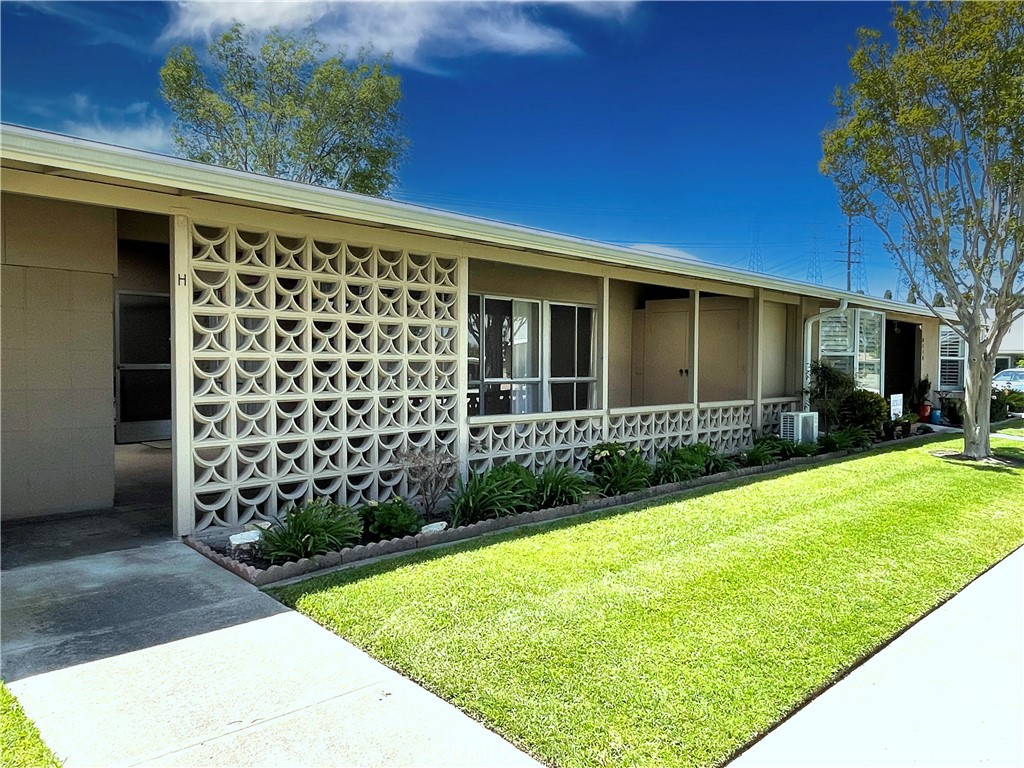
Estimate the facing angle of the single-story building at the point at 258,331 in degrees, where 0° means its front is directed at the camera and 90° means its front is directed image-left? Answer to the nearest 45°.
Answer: approximately 315°

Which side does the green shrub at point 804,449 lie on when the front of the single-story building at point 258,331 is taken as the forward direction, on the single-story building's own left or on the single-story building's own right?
on the single-story building's own left

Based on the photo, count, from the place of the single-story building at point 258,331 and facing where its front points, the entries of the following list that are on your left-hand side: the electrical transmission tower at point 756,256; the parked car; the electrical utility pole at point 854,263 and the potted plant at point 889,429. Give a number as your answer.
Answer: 4

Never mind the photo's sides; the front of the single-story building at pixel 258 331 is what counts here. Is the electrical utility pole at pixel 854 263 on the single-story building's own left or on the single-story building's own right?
on the single-story building's own left

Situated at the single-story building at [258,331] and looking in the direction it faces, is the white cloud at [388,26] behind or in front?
behind

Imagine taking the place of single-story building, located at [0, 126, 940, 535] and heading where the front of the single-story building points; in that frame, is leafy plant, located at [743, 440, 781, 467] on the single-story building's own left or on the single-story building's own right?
on the single-story building's own left

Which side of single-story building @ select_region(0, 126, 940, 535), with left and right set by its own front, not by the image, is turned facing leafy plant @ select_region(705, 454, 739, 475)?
front

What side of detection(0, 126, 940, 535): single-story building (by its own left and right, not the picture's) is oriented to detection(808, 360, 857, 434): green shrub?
left

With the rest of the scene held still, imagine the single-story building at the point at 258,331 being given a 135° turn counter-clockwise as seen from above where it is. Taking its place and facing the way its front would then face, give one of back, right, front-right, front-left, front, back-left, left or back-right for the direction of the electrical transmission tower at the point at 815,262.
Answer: front-right

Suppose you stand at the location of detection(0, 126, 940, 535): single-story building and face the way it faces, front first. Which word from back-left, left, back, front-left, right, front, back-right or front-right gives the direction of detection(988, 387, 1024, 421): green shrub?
left

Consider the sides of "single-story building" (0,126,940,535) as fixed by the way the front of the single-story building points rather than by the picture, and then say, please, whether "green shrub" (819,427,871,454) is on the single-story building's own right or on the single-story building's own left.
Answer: on the single-story building's own left

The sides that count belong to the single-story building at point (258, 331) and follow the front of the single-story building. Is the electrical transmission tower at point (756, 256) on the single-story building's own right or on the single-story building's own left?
on the single-story building's own left
